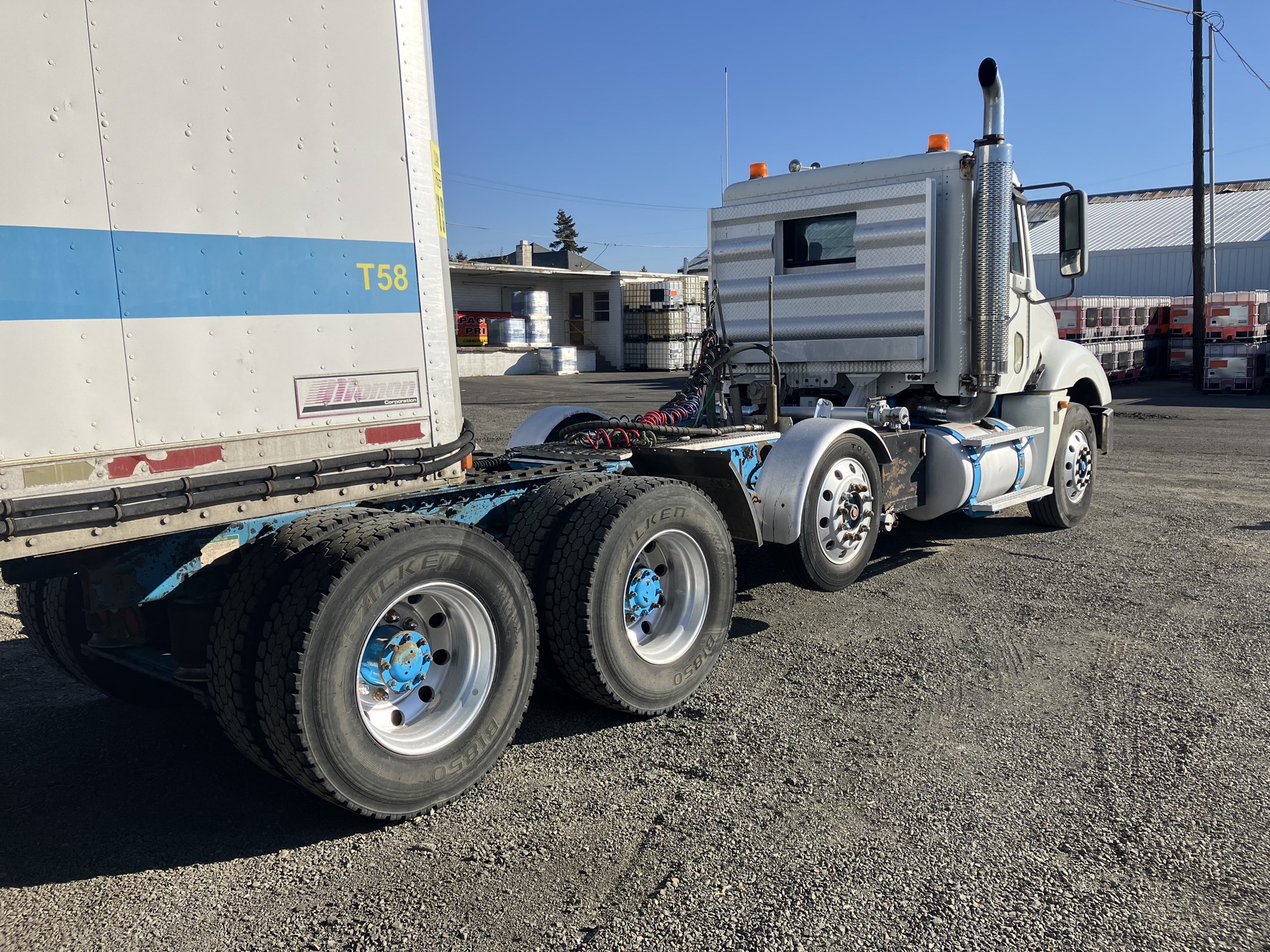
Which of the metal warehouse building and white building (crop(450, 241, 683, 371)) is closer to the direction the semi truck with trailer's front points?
the metal warehouse building

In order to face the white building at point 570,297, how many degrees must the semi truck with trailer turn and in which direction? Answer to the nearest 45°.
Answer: approximately 45° to its left

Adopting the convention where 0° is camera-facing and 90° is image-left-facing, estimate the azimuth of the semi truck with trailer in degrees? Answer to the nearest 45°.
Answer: approximately 225°

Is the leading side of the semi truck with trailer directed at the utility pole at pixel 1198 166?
yes

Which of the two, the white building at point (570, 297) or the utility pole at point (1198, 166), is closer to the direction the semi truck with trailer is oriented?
the utility pole

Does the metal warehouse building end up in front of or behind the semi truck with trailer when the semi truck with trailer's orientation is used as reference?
in front
